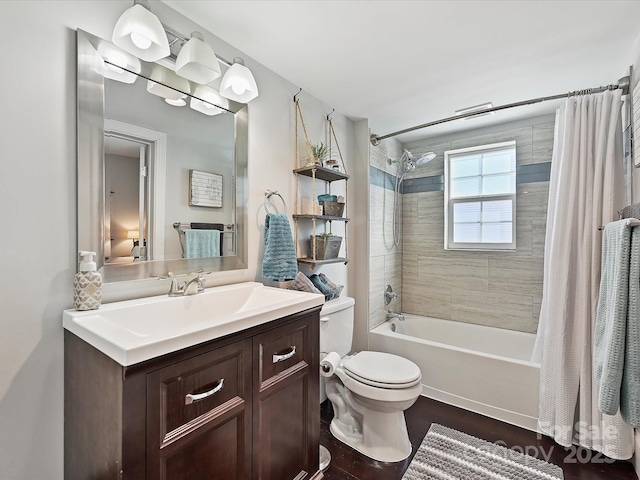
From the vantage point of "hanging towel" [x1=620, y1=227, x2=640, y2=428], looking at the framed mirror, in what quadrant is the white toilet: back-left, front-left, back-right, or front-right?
front-right

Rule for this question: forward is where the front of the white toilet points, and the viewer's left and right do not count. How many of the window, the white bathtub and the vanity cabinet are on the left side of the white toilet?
2

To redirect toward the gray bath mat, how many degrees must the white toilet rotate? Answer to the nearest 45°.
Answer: approximately 45° to its left

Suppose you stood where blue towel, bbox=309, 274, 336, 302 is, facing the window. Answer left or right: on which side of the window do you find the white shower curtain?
right

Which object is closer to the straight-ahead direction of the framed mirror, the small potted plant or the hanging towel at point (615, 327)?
the hanging towel

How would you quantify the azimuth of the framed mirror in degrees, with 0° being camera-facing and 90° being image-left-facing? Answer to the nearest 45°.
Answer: approximately 315°

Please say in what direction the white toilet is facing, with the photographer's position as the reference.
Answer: facing the viewer and to the right of the viewer

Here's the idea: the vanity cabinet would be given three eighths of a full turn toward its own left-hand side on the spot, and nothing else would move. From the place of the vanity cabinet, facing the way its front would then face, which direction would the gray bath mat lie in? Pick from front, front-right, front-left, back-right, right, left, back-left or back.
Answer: right

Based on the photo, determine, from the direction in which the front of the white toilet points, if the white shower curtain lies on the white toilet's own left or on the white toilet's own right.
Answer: on the white toilet's own left

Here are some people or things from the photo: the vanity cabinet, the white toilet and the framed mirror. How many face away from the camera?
0

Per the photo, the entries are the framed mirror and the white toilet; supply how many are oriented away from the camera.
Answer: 0

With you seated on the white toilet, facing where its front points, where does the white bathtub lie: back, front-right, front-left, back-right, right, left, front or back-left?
left

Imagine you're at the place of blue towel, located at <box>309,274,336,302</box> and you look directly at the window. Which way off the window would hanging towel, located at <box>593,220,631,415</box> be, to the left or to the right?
right
